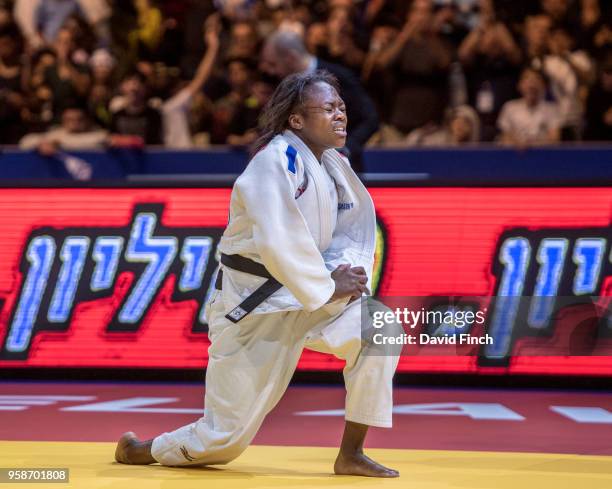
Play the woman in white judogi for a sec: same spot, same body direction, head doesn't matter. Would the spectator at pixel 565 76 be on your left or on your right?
on your left

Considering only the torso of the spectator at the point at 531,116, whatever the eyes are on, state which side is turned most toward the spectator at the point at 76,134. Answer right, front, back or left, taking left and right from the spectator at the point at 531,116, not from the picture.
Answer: right

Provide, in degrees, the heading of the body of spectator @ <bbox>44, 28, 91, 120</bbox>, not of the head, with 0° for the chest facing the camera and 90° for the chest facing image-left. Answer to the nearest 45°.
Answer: approximately 0°

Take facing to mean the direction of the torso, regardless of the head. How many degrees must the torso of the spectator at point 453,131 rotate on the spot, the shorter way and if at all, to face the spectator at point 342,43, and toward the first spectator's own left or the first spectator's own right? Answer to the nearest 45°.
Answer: approximately 90° to the first spectator's own right

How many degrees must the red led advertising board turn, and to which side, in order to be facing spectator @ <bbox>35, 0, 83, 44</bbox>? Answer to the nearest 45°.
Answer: approximately 135° to its right

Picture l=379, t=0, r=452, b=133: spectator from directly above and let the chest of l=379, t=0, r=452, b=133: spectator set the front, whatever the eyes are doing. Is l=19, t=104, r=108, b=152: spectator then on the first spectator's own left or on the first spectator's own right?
on the first spectator's own right

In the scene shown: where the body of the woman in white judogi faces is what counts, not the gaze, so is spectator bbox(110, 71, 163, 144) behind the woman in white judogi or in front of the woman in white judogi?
behind

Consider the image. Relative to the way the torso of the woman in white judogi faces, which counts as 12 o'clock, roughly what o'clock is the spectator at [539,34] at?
The spectator is roughly at 8 o'clock from the woman in white judogi.

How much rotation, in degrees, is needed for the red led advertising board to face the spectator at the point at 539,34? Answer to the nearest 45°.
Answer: approximately 135° to its left

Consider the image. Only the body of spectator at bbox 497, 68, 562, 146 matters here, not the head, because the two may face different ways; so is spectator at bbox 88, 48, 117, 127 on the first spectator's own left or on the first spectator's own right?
on the first spectator's own right

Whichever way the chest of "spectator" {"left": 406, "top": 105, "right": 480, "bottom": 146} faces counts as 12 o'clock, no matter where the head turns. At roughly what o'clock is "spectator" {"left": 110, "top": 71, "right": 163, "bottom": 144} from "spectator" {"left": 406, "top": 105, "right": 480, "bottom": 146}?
"spectator" {"left": 110, "top": 71, "right": 163, "bottom": 144} is roughly at 3 o'clock from "spectator" {"left": 406, "top": 105, "right": 480, "bottom": 146}.
